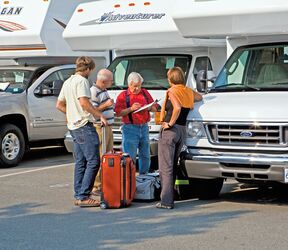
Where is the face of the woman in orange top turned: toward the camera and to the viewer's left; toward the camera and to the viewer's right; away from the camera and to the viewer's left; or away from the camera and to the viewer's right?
away from the camera and to the viewer's left

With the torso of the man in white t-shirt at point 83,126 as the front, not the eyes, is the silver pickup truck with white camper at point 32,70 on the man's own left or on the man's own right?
on the man's own left

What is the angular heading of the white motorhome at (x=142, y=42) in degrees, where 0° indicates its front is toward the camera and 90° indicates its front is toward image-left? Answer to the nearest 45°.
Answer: approximately 45°

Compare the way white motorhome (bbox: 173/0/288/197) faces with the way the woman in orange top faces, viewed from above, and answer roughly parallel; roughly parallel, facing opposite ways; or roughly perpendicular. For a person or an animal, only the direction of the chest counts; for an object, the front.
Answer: roughly perpendicular

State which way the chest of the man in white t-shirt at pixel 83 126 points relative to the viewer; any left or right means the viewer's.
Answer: facing away from the viewer and to the right of the viewer

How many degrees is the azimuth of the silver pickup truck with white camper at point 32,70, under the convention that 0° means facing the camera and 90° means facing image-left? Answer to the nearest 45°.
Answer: approximately 45°

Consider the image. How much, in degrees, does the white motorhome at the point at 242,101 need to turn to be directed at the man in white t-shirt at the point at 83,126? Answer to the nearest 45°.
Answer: approximately 45° to its right

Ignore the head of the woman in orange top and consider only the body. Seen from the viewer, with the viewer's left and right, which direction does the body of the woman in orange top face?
facing away from the viewer and to the left of the viewer

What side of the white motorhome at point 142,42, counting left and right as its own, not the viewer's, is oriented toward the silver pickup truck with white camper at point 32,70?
right

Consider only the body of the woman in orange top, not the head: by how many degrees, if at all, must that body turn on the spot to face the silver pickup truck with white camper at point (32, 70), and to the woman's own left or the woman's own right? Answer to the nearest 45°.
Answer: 0° — they already face it

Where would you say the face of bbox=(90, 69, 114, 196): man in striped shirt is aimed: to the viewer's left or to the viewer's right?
to the viewer's right
